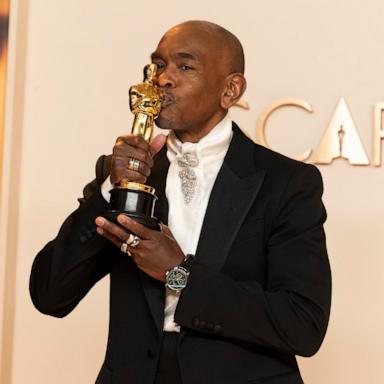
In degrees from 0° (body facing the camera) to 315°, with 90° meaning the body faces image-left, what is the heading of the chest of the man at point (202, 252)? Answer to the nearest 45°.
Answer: approximately 45°
